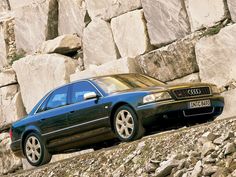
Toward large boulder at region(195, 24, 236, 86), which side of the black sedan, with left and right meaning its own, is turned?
left

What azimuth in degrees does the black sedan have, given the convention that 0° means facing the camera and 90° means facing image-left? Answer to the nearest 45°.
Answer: approximately 315°

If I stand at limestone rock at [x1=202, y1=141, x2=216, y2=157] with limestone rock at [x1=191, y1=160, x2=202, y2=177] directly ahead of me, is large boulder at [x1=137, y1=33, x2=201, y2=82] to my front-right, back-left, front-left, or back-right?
back-right

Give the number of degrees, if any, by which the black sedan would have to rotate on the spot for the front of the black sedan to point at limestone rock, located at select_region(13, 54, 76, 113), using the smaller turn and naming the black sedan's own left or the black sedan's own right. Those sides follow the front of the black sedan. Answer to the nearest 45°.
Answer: approximately 135° to the black sedan's own left

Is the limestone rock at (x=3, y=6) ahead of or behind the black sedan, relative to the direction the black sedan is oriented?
behind

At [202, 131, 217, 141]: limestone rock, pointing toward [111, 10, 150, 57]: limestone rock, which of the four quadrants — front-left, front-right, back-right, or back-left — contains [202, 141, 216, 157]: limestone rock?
back-left

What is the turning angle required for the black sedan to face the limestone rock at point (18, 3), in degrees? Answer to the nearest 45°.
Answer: approximately 135° to its left

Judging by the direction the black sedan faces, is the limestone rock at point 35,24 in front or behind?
behind

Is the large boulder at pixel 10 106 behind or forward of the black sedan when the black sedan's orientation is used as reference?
behind

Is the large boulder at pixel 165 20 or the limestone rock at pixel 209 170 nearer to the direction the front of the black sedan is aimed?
the limestone rock
